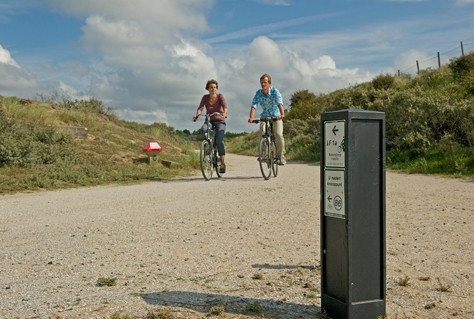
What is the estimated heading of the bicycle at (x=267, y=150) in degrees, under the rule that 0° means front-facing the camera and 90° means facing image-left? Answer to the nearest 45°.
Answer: approximately 0°

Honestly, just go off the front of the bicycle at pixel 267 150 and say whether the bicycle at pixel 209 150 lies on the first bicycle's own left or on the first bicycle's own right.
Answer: on the first bicycle's own right

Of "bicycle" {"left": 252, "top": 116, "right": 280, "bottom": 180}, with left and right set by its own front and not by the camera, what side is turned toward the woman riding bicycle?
right
